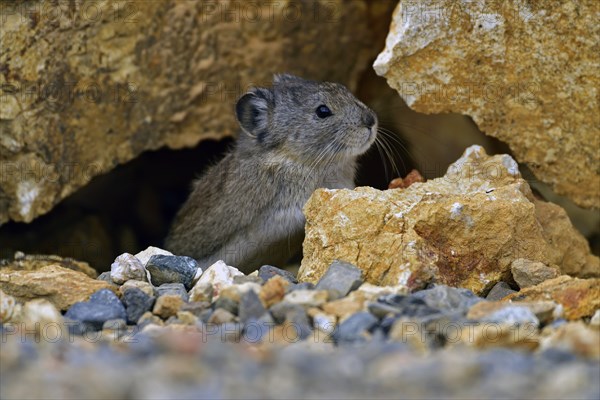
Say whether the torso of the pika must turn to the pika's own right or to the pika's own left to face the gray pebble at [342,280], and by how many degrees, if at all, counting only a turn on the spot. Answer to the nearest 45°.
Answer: approximately 90° to the pika's own right

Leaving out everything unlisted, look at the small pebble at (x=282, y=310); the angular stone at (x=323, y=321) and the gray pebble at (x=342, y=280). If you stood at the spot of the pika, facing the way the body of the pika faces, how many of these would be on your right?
3

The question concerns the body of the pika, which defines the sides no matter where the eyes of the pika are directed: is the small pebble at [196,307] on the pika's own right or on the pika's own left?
on the pika's own right

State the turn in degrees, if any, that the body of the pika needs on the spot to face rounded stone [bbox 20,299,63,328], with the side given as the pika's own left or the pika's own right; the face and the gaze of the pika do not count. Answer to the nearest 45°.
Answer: approximately 90° to the pika's own right

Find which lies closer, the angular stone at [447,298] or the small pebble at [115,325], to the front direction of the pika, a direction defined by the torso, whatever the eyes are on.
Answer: the angular stone

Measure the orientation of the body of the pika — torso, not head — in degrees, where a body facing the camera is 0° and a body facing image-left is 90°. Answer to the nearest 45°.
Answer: approximately 270°

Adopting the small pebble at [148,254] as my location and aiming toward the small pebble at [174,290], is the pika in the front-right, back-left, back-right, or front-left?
back-left

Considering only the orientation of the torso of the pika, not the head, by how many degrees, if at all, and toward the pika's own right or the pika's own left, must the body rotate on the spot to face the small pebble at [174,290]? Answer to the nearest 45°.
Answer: approximately 90° to the pika's own right

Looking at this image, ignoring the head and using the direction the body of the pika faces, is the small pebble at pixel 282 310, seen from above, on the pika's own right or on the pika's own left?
on the pika's own right
